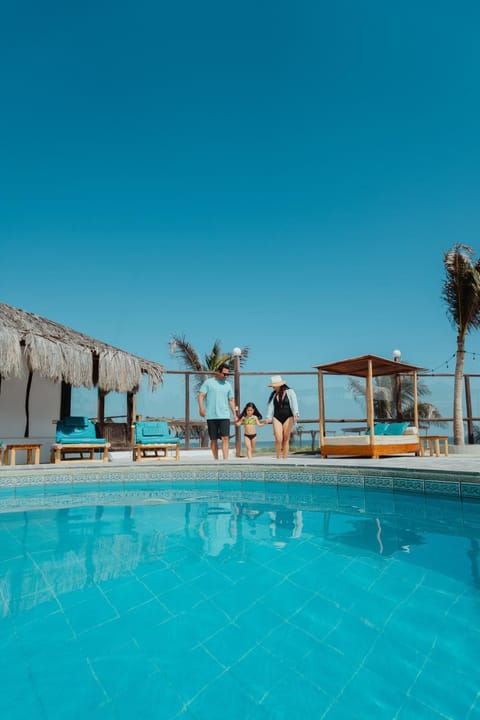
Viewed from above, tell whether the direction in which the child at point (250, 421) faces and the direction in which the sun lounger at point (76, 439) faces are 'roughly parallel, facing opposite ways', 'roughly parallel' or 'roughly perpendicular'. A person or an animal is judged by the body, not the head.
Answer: roughly parallel

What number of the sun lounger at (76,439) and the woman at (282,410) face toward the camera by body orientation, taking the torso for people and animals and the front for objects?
2

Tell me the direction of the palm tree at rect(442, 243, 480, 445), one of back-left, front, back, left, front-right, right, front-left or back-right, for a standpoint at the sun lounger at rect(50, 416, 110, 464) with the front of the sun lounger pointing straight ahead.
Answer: left

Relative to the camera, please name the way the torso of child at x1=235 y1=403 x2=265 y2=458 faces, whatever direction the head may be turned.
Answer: toward the camera

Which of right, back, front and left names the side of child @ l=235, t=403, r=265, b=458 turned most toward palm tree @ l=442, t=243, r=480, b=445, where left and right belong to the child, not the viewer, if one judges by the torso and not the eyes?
left

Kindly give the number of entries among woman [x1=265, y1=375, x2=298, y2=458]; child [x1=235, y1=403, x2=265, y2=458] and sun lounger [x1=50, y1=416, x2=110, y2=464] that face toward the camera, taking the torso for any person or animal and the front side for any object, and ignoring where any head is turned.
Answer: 3

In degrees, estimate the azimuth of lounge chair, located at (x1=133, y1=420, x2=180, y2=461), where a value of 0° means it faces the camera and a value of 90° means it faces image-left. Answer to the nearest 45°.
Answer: approximately 315°

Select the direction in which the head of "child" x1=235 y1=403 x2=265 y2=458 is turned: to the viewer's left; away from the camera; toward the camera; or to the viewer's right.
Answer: toward the camera

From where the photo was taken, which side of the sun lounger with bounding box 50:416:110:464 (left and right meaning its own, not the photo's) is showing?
front

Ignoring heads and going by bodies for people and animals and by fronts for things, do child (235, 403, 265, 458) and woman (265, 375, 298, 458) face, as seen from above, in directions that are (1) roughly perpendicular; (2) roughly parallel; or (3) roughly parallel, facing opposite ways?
roughly parallel

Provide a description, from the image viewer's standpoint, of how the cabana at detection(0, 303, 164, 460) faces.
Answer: facing the viewer and to the right of the viewer

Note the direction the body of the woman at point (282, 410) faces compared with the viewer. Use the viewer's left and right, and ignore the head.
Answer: facing the viewer
